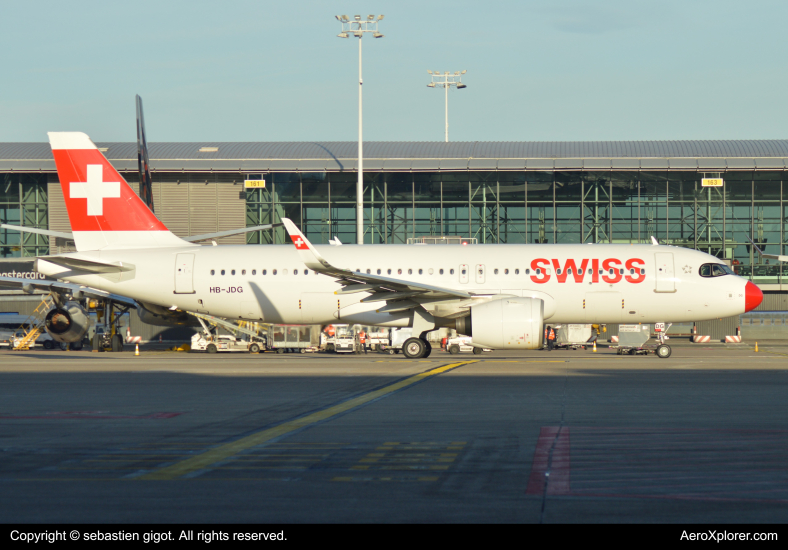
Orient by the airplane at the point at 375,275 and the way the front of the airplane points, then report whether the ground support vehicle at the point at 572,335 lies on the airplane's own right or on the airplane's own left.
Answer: on the airplane's own left

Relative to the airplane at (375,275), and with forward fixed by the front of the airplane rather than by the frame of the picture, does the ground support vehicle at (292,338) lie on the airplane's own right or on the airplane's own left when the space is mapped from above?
on the airplane's own left

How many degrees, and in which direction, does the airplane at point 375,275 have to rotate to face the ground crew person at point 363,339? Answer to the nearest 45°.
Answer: approximately 90° to its left

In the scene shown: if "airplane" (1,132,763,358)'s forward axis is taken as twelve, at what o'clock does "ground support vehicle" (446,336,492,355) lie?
The ground support vehicle is roughly at 10 o'clock from the airplane.

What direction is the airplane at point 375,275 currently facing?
to the viewer's right

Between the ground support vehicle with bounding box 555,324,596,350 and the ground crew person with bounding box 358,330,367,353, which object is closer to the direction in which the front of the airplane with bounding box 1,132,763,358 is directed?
the ground support vehicle

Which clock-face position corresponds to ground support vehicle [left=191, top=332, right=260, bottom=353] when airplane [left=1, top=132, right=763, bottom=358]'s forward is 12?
The ground support vehicle is roughly at 8 o'clock from the airplane.
